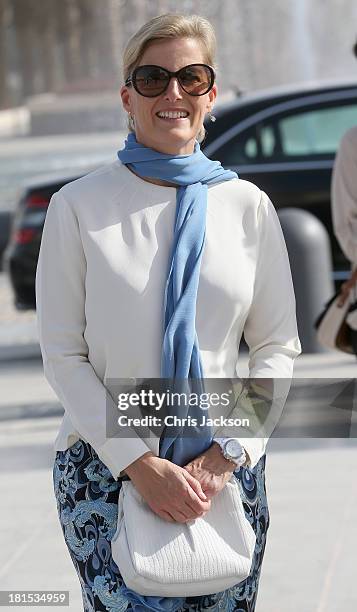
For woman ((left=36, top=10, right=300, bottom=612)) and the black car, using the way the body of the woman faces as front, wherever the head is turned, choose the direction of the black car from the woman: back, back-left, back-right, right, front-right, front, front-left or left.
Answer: back

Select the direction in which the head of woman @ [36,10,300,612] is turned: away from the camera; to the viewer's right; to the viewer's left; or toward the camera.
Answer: toward the camera

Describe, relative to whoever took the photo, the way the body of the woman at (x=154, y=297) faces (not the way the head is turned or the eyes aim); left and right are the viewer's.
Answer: facing the viewer
